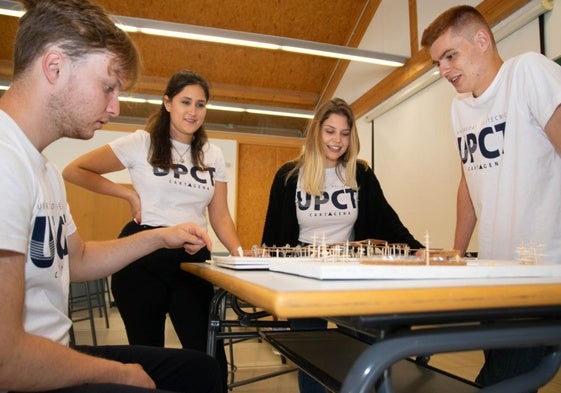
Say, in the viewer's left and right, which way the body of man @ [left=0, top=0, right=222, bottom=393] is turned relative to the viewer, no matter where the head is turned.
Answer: facing to the right of the viewer

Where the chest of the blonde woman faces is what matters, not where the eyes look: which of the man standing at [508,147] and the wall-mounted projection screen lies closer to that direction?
the man standing

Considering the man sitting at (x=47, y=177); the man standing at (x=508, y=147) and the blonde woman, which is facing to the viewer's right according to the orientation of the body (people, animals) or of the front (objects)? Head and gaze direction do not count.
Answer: the man sitting at (x=47, y=177)

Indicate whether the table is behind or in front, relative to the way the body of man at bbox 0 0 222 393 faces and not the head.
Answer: in front

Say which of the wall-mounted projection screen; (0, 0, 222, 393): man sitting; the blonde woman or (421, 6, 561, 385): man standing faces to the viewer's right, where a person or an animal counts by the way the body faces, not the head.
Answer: (0, 0, 222, 393): man sitting

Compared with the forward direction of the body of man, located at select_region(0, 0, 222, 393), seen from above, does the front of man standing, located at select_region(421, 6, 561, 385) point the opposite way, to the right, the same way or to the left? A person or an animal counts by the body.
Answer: the opposite way

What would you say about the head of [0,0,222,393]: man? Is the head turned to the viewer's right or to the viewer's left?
to the viewer's right

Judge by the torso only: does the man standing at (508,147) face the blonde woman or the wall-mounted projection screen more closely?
the blonde woman

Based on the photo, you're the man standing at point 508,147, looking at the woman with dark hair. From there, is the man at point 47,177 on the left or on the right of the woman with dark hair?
left

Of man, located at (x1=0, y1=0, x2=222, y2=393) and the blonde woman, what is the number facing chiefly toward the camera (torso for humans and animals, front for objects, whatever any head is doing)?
1

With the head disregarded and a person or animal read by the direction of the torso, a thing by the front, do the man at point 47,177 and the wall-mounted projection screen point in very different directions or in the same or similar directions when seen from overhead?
very different directions

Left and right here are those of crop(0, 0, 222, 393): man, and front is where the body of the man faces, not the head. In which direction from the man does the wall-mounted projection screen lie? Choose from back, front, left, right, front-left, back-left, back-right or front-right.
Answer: front-left

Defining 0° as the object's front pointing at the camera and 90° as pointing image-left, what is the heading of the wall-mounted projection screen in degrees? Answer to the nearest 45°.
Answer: approximately 45°

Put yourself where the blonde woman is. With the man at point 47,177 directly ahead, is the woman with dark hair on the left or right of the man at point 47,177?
right
